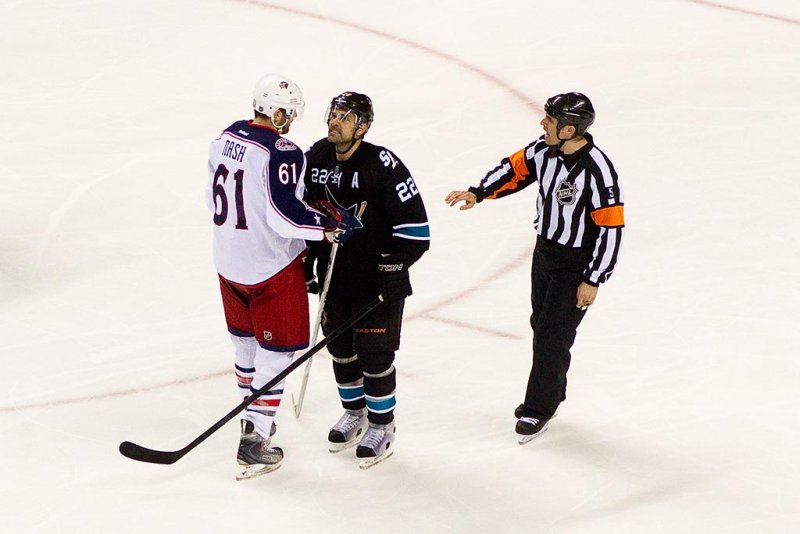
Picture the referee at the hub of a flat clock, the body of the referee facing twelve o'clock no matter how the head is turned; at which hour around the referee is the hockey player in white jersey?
The hockey player in white jersey is roughly at 1 o'clock from the referee.

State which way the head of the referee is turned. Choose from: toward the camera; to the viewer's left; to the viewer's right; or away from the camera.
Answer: to the viewer's left

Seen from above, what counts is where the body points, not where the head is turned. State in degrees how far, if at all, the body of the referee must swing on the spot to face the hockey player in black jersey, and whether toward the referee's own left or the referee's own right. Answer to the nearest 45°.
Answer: approximately 45° to the referee's own right

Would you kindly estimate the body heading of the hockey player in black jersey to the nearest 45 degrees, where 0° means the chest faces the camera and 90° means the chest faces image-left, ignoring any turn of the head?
approximately 45°

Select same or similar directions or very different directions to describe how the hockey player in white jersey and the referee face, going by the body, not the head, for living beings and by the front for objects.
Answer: very different directions

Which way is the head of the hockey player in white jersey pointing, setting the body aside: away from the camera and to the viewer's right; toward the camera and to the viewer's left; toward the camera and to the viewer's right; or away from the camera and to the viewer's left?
away from the camera and to the viewer's right

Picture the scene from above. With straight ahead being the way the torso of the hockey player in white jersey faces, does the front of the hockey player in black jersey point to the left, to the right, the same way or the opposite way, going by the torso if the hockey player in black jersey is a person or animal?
the opposite way
